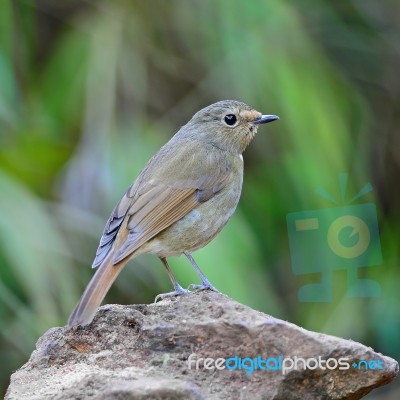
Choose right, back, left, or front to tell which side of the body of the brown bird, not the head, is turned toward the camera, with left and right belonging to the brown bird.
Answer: right
